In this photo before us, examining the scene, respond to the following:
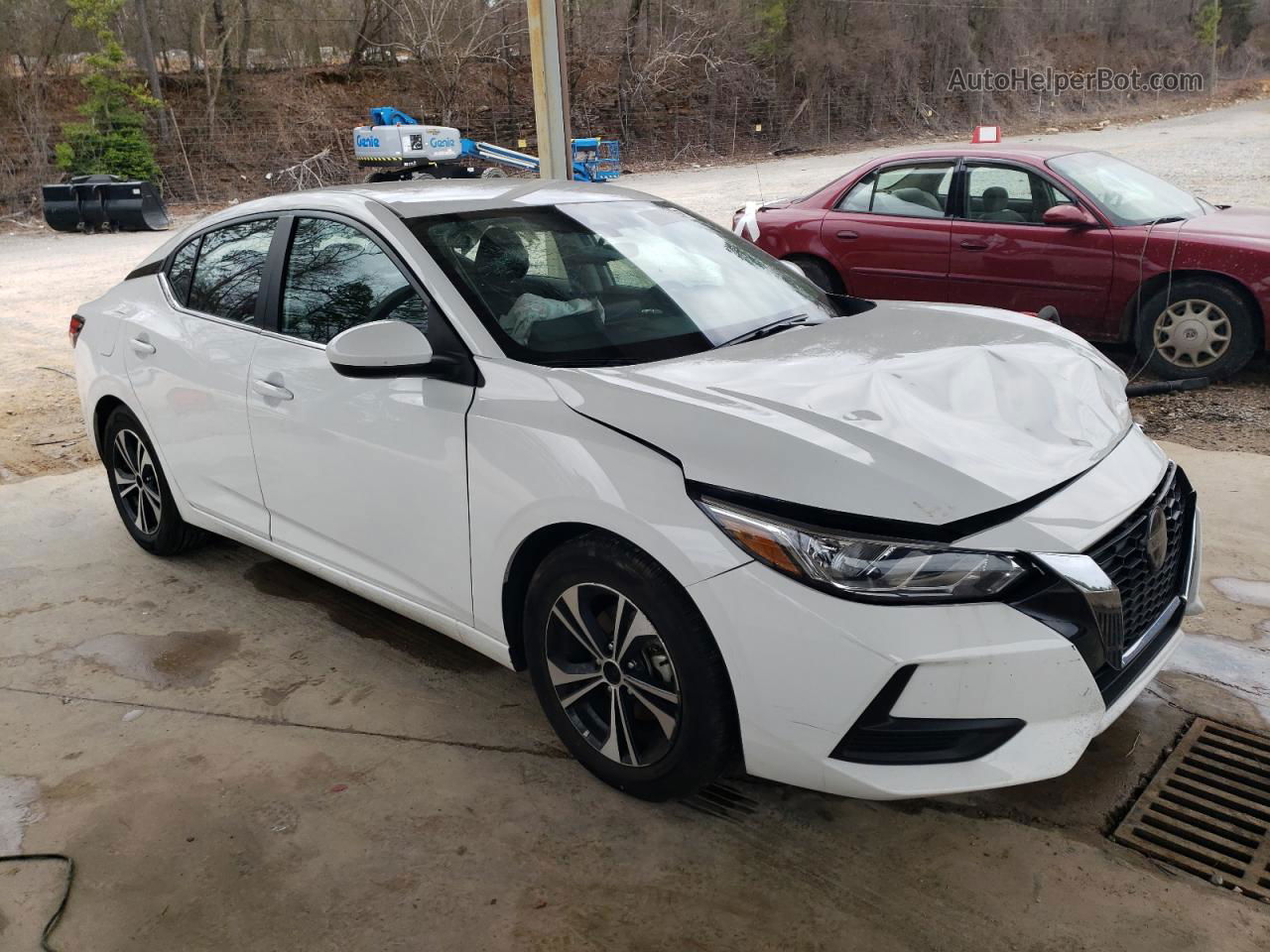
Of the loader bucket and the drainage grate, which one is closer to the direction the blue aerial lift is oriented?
the drainage grate

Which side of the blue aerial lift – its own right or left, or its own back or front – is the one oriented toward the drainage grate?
right

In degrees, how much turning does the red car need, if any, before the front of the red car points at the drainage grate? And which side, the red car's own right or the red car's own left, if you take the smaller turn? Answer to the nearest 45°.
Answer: approximately 90° to the red car's own right

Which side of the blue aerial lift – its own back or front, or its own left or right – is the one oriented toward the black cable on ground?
right

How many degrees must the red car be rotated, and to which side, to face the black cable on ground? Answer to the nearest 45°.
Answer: approximately 90° to its right

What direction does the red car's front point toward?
to the viewer's right

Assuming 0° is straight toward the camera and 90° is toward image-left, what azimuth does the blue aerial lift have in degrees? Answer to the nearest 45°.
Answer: approximately 270°

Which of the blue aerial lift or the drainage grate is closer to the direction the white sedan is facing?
the drainage grate

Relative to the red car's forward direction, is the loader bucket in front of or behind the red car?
behind

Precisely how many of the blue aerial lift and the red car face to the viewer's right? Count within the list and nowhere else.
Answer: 2

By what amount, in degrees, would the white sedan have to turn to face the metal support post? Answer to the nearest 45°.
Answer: approximately 135° to its left

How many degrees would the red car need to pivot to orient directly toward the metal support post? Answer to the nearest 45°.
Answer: approximately 180°
